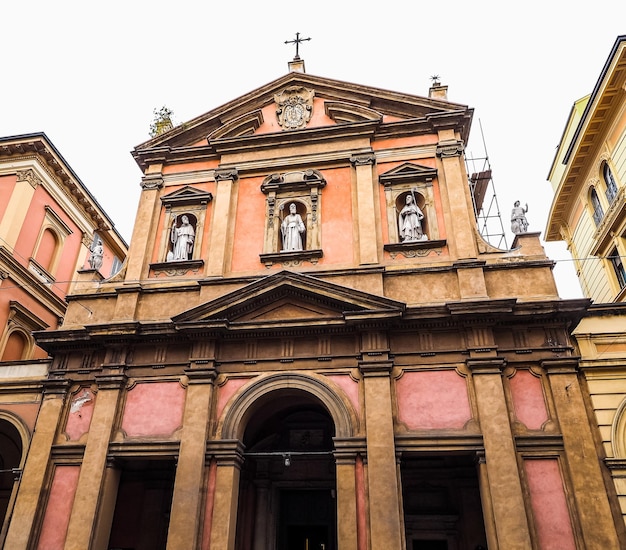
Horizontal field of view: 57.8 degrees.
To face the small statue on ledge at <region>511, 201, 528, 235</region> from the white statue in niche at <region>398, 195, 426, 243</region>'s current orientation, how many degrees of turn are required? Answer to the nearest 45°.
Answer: approximately 90° to its left

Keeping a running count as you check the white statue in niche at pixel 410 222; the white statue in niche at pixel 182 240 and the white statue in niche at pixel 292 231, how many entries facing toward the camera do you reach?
3

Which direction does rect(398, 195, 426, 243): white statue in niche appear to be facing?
toward the camera

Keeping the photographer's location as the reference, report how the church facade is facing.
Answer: facing the viewer

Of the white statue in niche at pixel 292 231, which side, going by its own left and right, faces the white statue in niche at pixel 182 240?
right

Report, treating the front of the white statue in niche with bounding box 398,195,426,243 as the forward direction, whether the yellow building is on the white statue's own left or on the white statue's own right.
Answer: on the white statue's own left

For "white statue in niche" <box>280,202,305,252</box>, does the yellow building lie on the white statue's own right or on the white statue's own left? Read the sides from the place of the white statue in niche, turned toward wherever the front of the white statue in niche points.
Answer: on the white statue's own left

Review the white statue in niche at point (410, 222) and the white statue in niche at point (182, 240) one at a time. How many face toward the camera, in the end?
2

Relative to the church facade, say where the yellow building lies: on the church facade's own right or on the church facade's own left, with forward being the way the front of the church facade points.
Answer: on the church facade's own left

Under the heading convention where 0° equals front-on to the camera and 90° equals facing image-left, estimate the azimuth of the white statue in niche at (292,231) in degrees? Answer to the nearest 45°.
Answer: approximately 0°

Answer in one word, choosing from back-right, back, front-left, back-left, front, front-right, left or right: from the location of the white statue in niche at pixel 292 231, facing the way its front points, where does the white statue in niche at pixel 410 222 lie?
left

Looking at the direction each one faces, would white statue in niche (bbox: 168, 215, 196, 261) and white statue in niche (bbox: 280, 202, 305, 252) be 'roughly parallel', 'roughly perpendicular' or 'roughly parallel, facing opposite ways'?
roughly parallel
